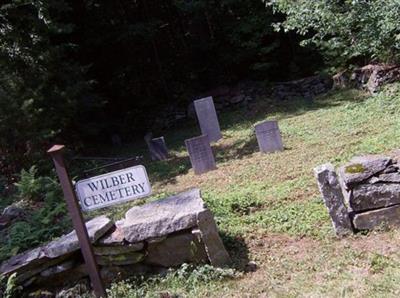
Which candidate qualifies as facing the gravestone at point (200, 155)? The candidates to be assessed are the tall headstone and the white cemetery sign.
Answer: the tall headstone

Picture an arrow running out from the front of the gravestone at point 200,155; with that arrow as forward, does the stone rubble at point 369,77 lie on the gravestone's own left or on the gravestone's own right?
on the gravestone's own left

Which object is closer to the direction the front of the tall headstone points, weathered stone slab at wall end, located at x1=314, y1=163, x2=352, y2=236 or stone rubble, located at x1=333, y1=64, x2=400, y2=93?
the weathered stone slab at wall end

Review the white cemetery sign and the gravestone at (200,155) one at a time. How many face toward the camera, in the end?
2

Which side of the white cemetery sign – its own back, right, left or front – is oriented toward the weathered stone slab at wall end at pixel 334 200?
left
